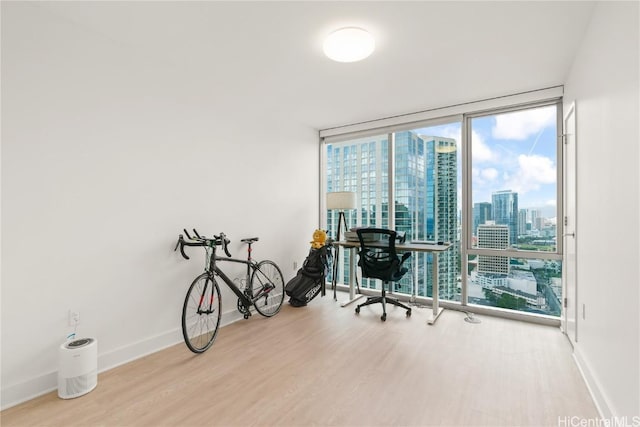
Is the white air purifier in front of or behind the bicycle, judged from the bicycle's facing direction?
in front

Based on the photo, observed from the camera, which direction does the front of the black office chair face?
facing away from the viewer and to the right of the viewer

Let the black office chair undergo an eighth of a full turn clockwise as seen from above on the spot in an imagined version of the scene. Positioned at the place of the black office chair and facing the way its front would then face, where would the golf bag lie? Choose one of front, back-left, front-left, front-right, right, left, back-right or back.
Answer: back

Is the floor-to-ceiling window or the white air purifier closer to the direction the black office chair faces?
the floor-to-ceiling window

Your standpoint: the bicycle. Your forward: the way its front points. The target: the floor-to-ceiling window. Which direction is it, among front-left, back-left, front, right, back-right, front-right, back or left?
back-left

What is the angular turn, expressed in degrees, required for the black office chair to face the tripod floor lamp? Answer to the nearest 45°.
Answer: approximately 90° to its left

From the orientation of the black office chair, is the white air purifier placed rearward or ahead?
rearward

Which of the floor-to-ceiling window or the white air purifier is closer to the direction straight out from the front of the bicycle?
the white air purifier

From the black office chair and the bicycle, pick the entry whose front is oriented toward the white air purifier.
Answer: the bicycle
